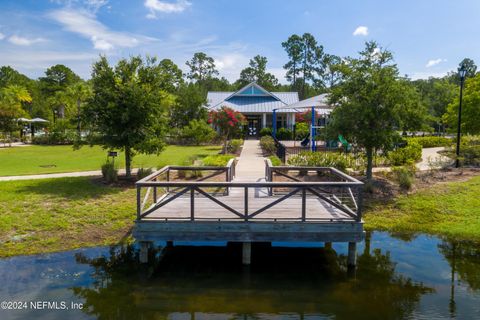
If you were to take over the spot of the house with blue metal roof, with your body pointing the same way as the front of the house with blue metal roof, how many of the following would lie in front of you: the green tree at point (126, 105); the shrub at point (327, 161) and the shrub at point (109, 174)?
3

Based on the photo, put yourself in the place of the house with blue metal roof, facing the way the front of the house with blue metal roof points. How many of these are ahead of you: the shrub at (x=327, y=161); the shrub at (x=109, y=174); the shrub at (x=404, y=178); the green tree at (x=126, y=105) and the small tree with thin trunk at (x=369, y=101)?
5

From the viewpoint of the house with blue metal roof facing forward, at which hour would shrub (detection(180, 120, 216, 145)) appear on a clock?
The shrub is roughly at 1 o'clock from the house with blue metal roof.

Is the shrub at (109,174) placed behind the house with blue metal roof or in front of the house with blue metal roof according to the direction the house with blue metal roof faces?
in front

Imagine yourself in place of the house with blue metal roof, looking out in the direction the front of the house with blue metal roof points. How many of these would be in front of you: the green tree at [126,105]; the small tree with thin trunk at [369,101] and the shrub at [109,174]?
3

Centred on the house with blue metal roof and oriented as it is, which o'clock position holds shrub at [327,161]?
The shrub is roughly at 12 o'clock from the house with blue metal roof.

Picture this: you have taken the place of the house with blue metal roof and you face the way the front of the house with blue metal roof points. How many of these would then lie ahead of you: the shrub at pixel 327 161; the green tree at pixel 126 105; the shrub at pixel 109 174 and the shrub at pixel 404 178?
4

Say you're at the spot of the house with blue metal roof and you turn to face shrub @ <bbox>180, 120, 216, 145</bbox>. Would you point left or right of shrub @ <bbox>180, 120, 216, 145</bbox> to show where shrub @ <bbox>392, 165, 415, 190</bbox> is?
left

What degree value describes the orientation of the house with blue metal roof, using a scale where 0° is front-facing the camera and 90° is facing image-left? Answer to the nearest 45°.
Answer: approximately 0°

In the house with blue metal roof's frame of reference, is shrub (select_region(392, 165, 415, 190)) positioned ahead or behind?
ahead

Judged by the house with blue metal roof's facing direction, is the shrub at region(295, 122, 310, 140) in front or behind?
in front

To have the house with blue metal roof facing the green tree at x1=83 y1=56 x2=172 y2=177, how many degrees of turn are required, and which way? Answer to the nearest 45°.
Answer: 0° — it already faces it
